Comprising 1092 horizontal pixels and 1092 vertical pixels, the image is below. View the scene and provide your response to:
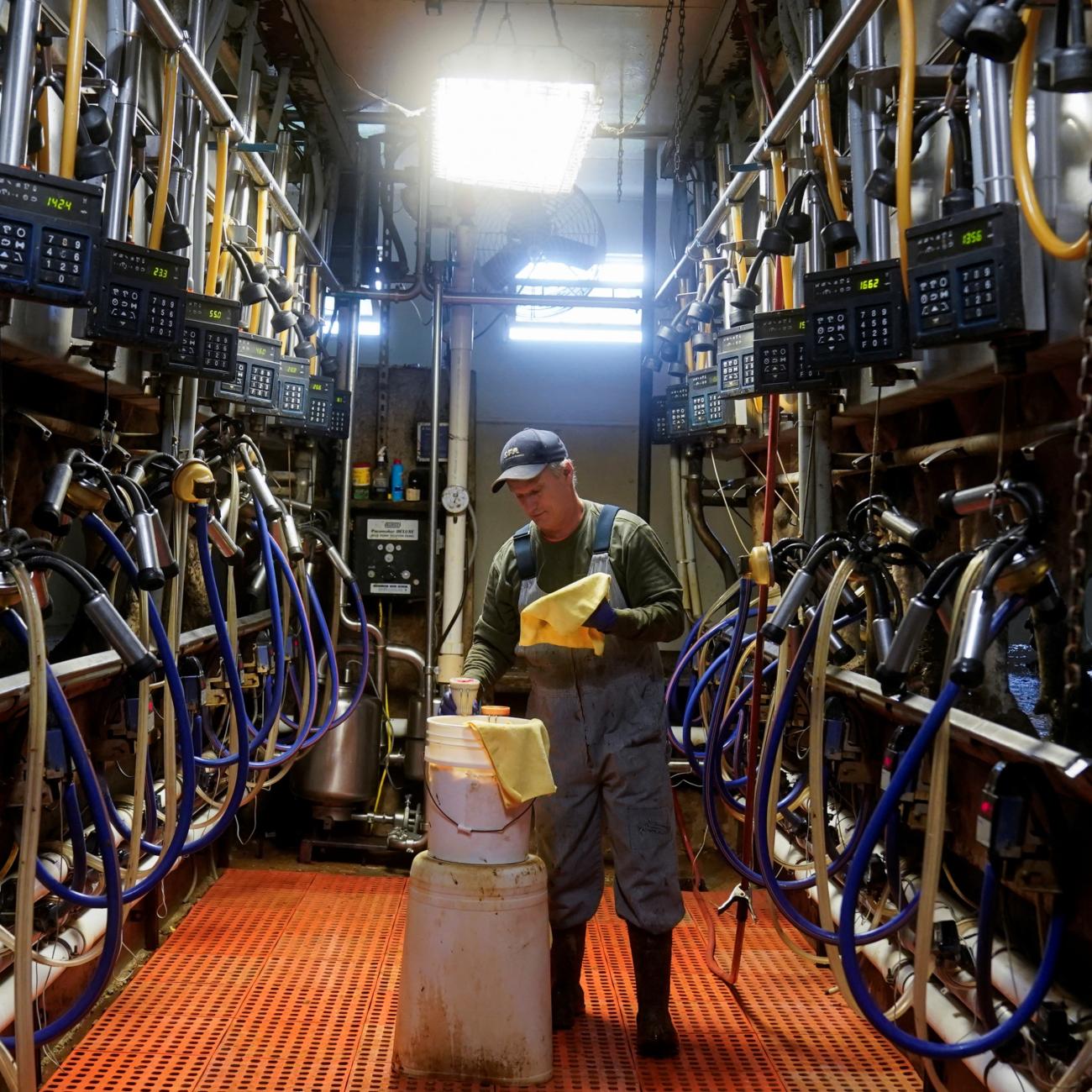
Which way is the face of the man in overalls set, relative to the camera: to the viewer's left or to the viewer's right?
to the viewer's left

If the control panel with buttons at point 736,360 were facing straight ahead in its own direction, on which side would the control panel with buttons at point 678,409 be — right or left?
on its right

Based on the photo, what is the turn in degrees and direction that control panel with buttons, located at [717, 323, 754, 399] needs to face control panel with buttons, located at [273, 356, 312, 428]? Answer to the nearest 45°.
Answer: approximately 45° to its right

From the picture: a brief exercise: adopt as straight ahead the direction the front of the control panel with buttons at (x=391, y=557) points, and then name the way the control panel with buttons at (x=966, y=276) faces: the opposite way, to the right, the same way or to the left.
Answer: to the right

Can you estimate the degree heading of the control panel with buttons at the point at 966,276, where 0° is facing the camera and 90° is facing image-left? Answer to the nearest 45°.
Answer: approximately 45°
